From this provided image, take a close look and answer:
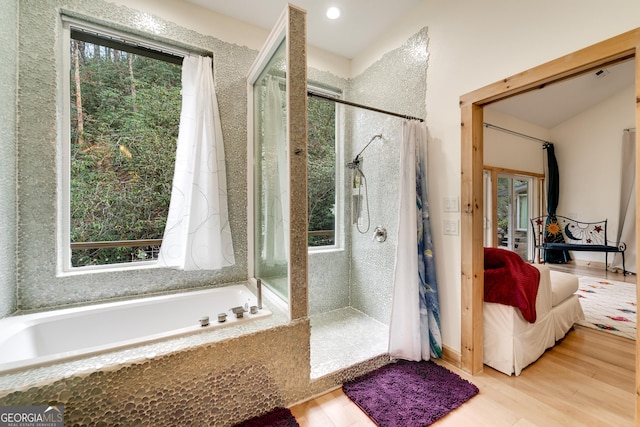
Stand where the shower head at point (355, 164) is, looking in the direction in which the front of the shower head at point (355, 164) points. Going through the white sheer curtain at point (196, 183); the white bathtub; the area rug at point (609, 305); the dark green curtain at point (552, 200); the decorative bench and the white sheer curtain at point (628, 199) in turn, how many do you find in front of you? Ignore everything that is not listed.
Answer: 2

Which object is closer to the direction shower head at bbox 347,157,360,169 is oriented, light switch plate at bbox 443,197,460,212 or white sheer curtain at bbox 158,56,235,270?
the white sheer curtain

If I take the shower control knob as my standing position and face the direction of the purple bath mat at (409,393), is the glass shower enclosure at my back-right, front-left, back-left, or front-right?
front-right

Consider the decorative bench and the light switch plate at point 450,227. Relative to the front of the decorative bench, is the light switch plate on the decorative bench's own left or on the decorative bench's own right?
on the decorative bench's own right

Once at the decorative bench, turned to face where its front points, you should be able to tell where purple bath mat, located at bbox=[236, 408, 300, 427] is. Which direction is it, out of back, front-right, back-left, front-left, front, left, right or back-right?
front-right

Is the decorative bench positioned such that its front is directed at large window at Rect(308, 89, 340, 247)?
no

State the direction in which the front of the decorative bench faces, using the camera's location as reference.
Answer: facing the viewer and to the right of the viewer

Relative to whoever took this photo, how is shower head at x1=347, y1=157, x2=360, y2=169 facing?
facing the viewer and to the left of the viewer

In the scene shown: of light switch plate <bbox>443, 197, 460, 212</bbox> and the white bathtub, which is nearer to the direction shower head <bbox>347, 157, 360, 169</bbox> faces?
the white bathtub

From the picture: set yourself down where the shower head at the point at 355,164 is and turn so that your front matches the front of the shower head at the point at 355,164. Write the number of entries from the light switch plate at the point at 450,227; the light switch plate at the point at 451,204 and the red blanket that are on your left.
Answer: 3

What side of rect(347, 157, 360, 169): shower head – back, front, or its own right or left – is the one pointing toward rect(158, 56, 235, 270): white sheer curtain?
front

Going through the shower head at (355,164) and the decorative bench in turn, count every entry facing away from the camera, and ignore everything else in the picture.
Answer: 0
